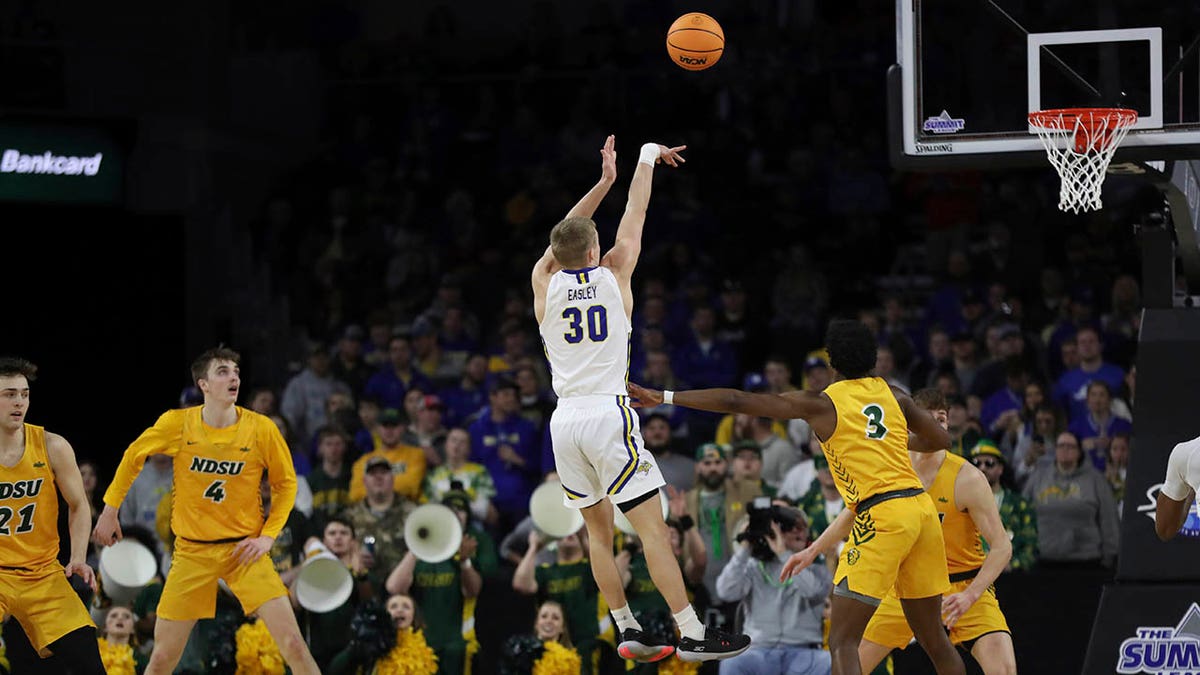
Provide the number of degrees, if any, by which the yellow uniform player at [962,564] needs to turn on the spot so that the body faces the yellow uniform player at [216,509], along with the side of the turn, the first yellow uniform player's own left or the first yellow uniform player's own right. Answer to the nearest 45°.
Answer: approximately 45° to the first yellow uniform player's own right

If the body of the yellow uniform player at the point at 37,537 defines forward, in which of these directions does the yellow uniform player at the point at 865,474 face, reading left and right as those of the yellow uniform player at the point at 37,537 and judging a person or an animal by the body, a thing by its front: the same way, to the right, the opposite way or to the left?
the opposite way

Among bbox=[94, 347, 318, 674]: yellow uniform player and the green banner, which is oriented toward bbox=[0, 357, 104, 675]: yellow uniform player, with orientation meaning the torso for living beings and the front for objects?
the green banner

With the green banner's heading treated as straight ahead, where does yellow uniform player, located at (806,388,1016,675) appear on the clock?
The yellow uniform player is roughly at 11 o'clock from the green banner.

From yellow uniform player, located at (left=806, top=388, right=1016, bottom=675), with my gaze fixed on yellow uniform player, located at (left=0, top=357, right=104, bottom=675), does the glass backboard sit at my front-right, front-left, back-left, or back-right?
back-right

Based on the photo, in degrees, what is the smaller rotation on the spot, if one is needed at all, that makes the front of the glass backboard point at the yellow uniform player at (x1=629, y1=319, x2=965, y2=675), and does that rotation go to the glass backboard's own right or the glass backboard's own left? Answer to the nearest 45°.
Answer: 0° — it already faces them

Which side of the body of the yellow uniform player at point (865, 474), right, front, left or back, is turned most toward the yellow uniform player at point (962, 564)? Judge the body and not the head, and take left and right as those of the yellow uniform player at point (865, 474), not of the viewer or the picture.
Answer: right

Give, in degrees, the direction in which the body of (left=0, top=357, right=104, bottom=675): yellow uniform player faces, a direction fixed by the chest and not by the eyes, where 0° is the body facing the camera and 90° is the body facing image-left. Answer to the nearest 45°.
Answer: approximately 0°
